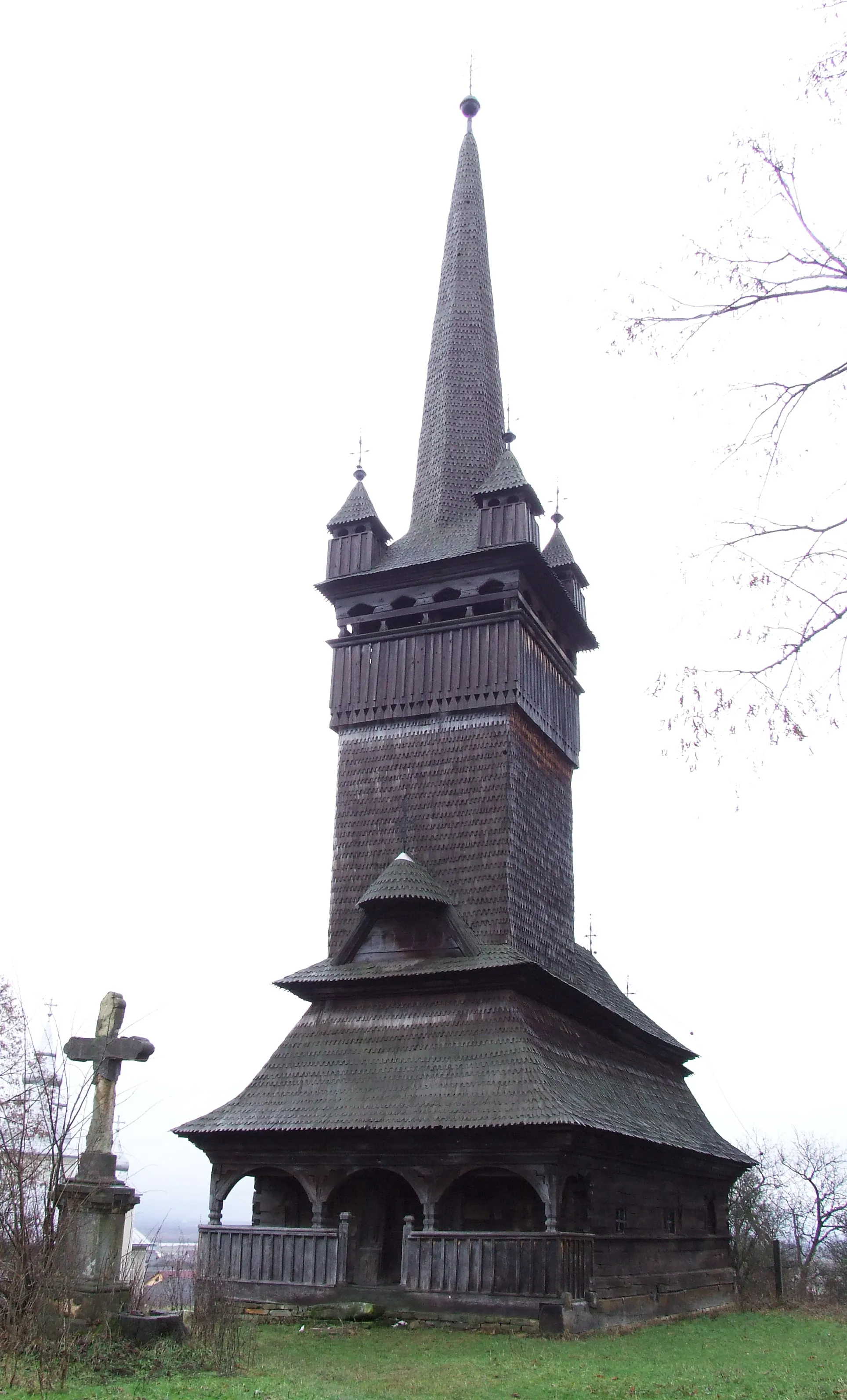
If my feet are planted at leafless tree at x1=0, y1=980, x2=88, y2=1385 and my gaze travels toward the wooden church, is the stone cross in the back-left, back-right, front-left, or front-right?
front-left

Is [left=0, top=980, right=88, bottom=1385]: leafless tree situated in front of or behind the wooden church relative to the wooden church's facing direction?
in front

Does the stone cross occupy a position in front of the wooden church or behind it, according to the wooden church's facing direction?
in front

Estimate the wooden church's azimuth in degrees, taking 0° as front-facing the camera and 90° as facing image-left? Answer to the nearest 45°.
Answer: approximately 0°
